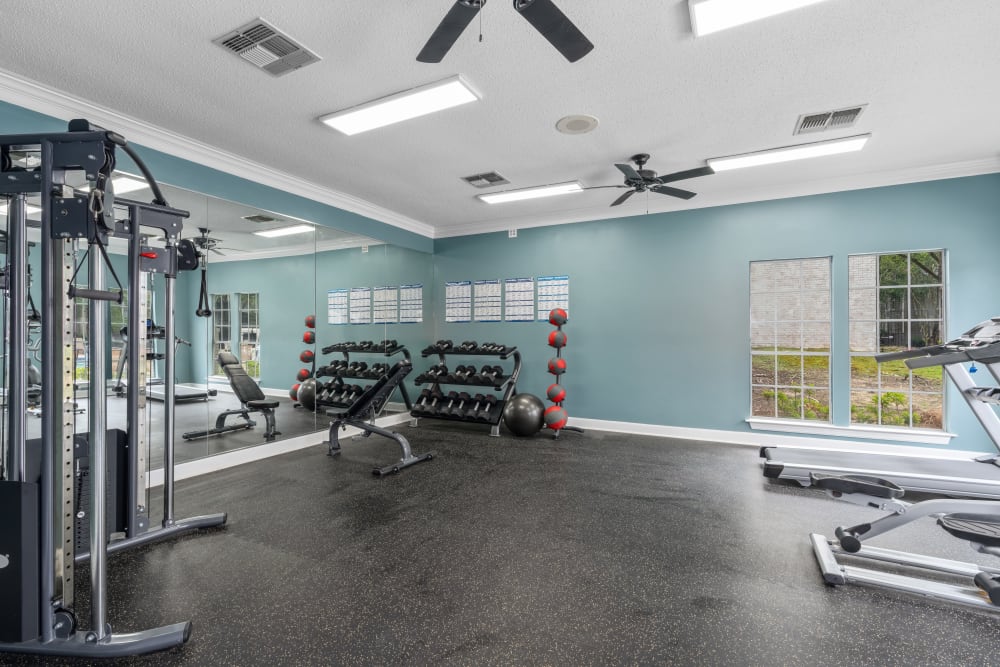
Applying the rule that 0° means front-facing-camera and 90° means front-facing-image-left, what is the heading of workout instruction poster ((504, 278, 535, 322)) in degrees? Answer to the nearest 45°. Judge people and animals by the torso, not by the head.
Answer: approximately 0°

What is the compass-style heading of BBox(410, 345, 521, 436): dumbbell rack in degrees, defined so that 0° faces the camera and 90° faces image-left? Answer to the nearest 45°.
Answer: approximately 45°

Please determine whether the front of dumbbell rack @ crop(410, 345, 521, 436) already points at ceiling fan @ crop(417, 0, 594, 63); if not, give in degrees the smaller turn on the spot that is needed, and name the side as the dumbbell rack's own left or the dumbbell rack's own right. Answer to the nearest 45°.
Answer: approximately 45° to the dumbbell rack's own left

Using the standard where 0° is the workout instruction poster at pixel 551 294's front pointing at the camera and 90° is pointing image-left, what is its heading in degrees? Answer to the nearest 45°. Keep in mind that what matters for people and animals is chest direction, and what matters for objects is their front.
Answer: approximately 0°

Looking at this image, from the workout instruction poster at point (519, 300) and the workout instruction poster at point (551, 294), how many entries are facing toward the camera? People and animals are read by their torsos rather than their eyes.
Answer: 2

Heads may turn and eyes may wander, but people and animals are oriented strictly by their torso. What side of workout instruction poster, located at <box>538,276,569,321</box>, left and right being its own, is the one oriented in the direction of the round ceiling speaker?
front

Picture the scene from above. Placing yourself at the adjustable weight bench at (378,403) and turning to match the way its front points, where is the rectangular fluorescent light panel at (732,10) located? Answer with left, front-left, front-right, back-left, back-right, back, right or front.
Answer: back

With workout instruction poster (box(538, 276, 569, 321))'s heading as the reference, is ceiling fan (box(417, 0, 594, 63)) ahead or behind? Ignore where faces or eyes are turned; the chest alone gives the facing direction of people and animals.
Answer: ahead
